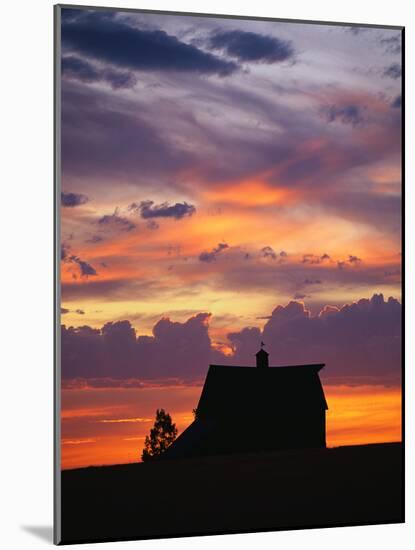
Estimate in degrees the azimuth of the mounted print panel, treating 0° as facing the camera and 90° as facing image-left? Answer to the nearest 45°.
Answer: approximately 315°
